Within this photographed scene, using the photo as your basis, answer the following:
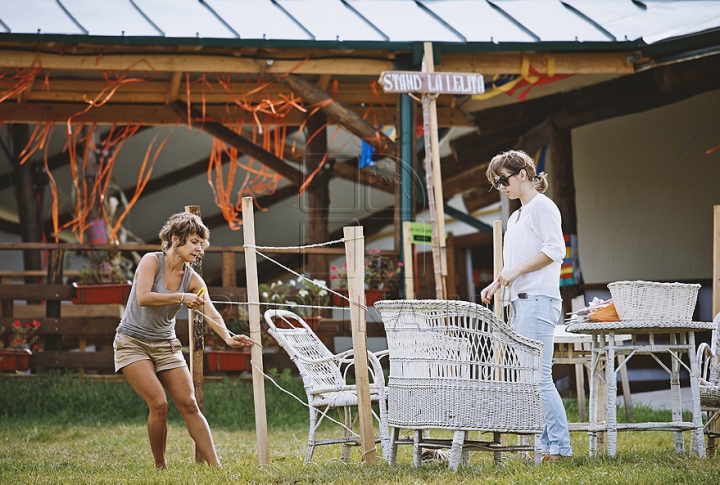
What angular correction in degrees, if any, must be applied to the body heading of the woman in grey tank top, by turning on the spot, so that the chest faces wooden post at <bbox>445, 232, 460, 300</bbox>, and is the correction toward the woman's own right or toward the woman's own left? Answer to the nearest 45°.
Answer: approximately 90° to the woman's own left

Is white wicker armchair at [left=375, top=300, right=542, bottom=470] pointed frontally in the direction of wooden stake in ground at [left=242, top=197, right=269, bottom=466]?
no

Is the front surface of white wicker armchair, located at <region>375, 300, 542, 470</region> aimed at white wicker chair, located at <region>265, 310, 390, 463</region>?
no

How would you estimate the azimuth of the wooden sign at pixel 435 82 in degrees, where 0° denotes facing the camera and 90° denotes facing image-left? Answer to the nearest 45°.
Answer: approximately 0°

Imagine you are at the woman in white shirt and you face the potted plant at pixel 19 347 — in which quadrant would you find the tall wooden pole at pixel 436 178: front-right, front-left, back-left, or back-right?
front-right

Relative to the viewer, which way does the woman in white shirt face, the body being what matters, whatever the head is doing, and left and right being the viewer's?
facing to the left of the viewer

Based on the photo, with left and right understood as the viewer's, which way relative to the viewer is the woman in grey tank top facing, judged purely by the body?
facing the viewer and to the right of the viewer

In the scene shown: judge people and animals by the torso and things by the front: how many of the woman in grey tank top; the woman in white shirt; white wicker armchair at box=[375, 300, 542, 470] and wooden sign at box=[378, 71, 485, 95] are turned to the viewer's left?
1

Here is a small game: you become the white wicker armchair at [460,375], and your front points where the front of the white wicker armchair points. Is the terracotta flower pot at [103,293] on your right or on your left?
on your left

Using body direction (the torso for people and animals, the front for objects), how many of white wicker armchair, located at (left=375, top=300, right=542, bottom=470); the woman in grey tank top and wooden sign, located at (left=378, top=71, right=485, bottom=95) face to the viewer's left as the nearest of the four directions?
0

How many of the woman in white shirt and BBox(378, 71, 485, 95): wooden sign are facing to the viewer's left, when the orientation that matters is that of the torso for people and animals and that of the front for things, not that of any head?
1

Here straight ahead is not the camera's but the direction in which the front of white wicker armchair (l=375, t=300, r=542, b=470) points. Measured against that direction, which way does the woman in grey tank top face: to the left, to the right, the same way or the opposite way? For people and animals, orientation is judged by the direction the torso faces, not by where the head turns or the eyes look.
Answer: to the right

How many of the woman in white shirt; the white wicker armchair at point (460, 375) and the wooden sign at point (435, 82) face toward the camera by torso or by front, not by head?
1

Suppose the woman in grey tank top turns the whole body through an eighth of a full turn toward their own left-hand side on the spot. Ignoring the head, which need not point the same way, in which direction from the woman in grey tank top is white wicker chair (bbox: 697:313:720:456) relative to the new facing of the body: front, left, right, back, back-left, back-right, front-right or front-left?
front

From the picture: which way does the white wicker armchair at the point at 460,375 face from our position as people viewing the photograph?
facing away from the viewer and to the right of the viewer
